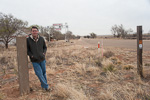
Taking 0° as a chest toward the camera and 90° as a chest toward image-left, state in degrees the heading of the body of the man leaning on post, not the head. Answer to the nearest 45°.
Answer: approximately 0°

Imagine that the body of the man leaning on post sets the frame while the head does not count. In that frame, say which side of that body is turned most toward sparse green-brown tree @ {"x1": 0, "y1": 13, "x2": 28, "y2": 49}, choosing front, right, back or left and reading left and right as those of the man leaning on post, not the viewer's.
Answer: back

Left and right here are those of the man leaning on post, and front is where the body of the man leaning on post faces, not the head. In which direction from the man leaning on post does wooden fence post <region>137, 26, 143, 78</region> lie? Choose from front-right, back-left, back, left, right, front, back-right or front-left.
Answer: left
